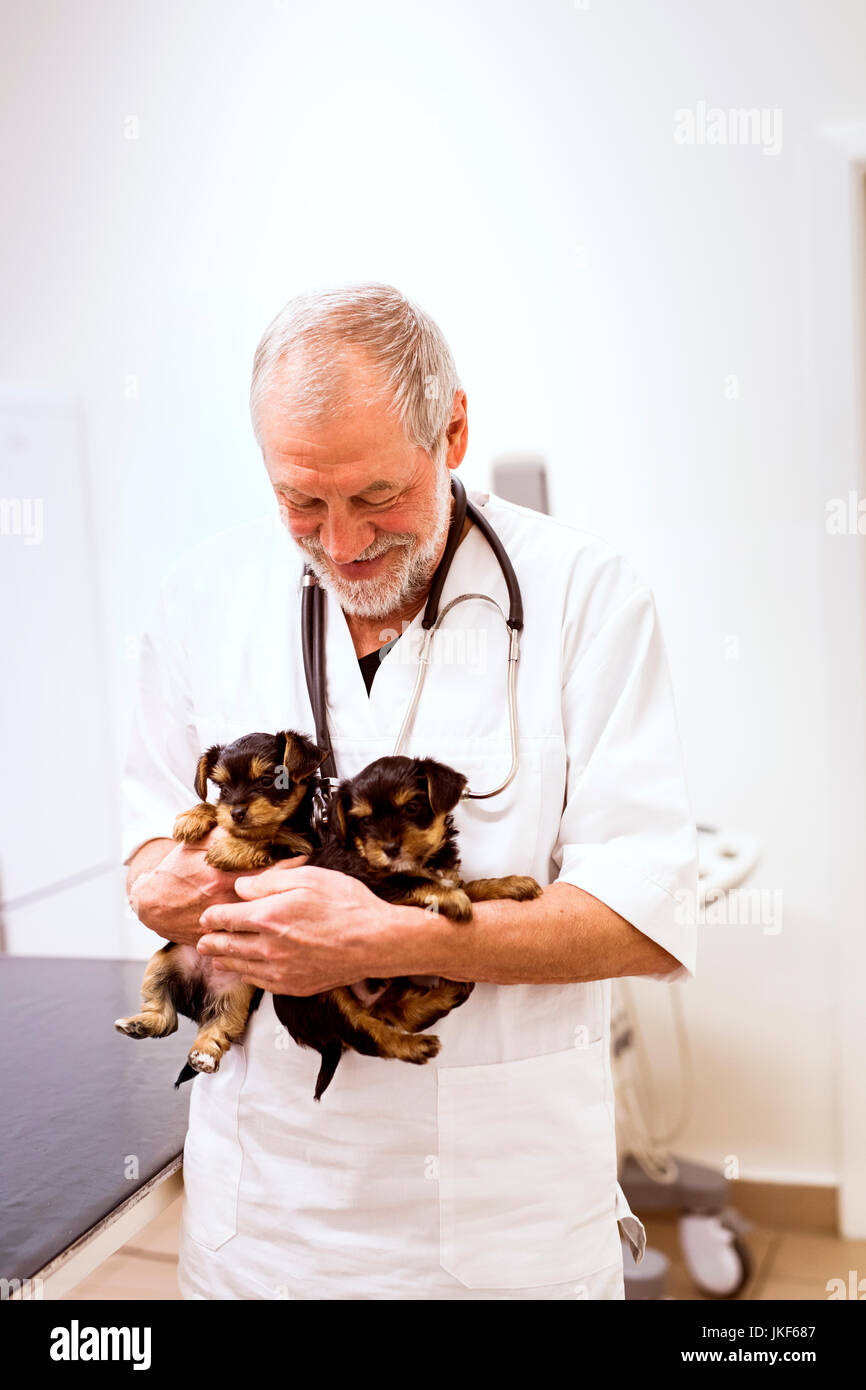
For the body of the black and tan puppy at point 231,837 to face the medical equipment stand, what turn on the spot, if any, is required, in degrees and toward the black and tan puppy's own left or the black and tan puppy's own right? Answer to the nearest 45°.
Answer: approximately 180°

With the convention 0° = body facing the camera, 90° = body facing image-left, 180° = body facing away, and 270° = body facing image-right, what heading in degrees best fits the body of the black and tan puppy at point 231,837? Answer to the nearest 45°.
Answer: approximately 45°
